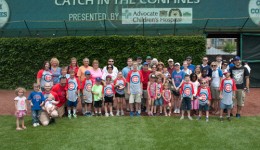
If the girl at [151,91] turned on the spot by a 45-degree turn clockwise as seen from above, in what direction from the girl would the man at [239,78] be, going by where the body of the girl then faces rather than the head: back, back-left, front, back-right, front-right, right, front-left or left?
back-left

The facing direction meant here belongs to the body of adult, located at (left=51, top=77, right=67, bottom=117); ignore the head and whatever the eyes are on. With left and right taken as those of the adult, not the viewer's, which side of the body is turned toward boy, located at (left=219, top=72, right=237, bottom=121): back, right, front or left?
left

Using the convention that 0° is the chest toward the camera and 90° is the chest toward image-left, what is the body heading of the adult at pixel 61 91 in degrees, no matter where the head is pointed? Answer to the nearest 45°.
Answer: approximately 0°

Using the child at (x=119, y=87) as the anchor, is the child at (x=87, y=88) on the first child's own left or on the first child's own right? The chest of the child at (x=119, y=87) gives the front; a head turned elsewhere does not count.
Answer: on the first child's own right

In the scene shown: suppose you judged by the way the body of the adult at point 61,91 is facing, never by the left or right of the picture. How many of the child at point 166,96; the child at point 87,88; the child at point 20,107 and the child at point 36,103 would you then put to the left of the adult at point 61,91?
2

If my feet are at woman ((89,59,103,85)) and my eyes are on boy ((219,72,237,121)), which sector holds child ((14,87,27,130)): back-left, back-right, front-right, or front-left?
back-right

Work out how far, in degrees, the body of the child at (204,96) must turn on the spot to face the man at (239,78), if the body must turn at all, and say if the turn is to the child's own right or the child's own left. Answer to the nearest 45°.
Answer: approximately 135° to the child's own left

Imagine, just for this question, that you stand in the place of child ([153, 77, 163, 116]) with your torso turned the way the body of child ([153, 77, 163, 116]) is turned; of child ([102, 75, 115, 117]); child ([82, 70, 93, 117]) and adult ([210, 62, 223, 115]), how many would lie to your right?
2

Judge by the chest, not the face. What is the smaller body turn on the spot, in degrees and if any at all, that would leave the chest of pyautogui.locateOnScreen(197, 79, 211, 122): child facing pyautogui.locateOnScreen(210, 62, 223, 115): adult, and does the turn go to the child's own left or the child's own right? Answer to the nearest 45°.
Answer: approximately 135° to the child's own left

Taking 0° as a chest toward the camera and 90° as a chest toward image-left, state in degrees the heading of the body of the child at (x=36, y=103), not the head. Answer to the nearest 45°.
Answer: approximately 0°
